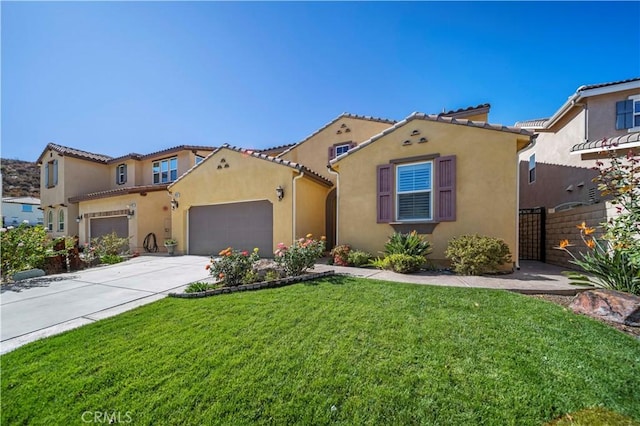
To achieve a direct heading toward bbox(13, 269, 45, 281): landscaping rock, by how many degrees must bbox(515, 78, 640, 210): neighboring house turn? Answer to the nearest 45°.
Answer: approximately 45° to its right

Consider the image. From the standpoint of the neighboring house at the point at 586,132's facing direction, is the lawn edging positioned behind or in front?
in front

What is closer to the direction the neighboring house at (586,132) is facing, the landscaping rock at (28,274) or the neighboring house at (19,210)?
the landscaping rock

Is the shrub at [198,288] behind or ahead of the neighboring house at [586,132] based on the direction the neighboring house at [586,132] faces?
ahead

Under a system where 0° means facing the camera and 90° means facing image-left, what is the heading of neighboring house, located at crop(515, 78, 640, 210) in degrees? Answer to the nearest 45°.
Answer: approximately 0°

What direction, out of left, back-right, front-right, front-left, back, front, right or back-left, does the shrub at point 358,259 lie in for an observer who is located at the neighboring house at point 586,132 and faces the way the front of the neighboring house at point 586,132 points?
front-right

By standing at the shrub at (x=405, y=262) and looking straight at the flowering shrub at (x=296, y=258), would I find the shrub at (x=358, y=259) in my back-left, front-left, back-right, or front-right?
front-right
